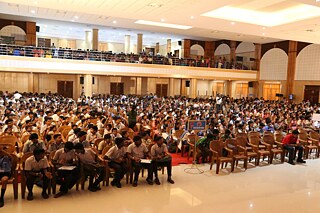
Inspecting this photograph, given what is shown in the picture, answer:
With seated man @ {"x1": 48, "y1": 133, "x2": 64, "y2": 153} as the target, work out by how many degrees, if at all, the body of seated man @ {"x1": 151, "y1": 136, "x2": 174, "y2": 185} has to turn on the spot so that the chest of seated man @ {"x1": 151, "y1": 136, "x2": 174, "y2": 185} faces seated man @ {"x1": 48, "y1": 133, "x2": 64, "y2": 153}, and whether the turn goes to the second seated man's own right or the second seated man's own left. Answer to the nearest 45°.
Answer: approximately 135° to the second seated man's own right

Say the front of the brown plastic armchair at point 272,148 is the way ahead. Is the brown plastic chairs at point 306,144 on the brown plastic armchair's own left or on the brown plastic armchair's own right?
on the brown plastic armchair's own left

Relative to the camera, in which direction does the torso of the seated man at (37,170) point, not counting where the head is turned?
toward the camera

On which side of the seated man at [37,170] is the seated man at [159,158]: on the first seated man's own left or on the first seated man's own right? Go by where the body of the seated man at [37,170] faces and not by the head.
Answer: on the first seated man's own left

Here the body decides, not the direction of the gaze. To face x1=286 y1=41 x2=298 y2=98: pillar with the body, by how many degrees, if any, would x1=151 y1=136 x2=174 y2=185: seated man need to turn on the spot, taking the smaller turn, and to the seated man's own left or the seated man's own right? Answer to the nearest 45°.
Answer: approximately 90° to the seated man's own left

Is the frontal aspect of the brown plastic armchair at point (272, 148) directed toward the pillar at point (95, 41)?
no

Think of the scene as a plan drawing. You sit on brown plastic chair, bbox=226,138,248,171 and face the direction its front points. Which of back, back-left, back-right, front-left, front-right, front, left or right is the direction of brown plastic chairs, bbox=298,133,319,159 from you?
left

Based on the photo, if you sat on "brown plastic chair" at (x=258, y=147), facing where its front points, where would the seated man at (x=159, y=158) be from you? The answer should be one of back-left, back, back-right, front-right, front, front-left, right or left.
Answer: right

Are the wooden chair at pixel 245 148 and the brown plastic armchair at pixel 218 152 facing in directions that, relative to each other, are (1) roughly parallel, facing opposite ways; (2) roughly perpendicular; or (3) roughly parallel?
roughly parallel

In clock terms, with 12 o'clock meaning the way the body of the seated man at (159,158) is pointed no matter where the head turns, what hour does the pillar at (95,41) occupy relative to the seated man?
The pillar is roughly at 7 o'clock from the seated man.

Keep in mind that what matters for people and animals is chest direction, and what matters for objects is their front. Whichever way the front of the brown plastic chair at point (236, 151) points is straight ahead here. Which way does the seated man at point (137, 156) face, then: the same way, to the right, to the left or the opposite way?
the same way

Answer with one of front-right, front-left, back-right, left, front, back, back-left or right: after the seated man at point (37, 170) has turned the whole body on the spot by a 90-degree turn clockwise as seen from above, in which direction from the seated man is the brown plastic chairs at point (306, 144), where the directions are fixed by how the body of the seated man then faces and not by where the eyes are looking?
back

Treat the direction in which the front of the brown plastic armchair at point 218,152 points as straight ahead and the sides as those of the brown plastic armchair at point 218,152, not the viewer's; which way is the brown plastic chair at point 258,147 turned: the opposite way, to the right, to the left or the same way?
the same way

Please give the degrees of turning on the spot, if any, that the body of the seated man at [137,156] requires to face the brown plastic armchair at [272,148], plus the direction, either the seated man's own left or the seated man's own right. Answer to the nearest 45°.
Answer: approximately 90° to the seated man's own left

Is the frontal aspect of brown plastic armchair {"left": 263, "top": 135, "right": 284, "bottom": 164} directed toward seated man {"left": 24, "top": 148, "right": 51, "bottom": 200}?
no

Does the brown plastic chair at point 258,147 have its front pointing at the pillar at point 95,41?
no

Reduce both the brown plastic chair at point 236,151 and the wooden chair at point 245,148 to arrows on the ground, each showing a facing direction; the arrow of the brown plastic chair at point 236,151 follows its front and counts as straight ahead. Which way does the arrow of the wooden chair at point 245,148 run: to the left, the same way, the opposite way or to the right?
the same way

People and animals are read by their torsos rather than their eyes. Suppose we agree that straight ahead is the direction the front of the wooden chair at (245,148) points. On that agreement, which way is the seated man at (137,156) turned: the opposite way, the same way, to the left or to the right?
the same way

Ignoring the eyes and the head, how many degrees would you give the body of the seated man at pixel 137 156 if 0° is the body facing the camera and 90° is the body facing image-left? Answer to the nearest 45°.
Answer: approximately 315°

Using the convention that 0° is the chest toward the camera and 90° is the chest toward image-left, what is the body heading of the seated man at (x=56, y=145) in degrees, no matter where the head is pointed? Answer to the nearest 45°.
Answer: approximately 315°

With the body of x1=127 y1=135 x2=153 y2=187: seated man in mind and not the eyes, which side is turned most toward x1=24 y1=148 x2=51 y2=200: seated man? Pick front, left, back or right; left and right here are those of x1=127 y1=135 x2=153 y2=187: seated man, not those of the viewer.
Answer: right
